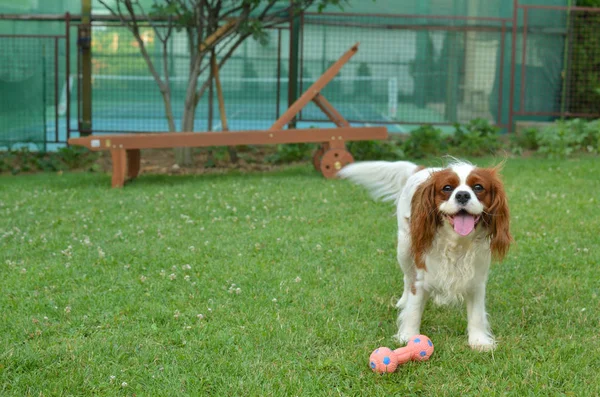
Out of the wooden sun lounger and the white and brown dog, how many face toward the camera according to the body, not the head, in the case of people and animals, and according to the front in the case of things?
1

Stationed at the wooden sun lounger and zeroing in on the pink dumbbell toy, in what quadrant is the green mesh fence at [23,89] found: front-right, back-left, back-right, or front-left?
back-right

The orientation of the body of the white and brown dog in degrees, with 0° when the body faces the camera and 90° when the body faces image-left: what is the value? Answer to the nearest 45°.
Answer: approximately 0°

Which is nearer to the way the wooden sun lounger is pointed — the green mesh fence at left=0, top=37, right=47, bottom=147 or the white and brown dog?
the green mesh fence

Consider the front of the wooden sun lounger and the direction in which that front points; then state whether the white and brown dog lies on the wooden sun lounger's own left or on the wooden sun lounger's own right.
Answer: on the wooden sun lounger's own left

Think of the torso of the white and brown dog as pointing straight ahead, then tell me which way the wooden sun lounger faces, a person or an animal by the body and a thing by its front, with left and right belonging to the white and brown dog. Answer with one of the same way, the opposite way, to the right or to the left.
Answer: to the right

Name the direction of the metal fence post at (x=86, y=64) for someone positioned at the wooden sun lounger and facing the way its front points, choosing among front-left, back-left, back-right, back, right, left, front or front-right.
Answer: front-right

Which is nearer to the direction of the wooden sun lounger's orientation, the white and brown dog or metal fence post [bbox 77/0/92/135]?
the metal fence post

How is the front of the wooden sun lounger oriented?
to the viewer's left

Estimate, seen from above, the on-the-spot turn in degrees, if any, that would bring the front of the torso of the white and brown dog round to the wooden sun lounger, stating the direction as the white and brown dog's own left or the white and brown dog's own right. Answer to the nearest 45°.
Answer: approximately 180°

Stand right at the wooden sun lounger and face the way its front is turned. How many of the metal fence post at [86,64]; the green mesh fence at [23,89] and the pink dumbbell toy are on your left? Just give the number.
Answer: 1

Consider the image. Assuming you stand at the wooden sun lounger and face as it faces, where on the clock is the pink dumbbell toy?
The pink dumbbell toy is roughly at 9 o'clock from the wooden sun lounger.

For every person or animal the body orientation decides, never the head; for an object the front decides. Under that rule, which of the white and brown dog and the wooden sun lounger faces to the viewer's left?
the wooden sun lounger

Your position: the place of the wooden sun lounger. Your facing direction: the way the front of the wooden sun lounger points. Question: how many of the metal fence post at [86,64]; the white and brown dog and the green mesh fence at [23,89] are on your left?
1
